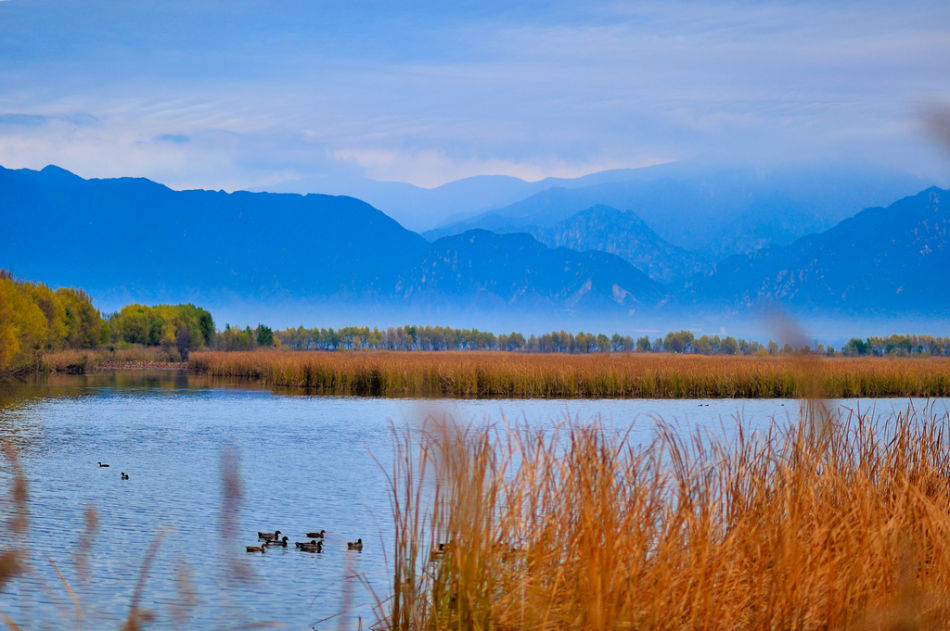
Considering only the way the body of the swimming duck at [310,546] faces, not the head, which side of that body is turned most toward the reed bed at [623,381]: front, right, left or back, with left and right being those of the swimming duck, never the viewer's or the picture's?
left

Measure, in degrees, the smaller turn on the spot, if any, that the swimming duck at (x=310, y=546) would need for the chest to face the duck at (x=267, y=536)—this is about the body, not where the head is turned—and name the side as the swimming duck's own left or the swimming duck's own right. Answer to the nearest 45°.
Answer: approximately 135° to the swimming duck's own left

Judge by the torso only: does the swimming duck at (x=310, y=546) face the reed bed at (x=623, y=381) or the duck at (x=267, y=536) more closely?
the reed bed

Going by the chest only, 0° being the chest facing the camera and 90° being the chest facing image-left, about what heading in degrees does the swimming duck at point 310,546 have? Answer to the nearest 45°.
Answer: approximately 270°

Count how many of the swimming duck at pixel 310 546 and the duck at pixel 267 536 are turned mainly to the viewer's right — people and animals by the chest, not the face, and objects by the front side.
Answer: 2

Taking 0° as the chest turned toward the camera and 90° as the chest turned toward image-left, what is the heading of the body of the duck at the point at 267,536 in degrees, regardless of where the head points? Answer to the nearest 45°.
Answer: approximately 270°

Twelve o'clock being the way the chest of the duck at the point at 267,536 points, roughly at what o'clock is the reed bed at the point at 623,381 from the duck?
The reed bed is roughly at 10 o'clock from the duck.
